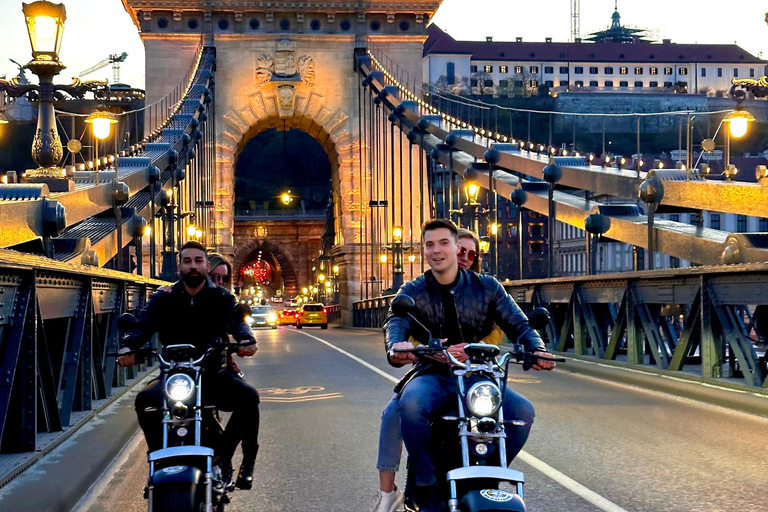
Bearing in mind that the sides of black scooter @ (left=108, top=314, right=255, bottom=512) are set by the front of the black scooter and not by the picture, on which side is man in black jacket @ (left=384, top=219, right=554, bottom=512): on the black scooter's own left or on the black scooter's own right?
on the black scooter's own left

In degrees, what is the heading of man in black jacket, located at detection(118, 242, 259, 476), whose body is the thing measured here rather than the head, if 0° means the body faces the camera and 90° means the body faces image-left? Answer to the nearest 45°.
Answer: approximately 0°

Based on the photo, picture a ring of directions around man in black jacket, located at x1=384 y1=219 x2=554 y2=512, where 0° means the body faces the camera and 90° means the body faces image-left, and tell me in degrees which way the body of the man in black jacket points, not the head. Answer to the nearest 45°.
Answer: approximately 0°

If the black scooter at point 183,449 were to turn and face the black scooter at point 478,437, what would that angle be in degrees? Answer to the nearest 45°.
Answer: approximately 45° to its left
